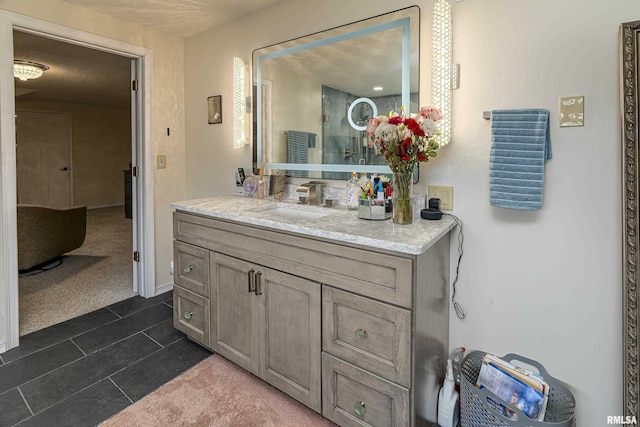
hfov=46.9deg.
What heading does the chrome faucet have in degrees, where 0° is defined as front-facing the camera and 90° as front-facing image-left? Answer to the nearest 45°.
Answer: approximately 45°

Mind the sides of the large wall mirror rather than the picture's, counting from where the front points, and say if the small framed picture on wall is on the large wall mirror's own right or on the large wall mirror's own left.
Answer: on the large wall mirror's own right

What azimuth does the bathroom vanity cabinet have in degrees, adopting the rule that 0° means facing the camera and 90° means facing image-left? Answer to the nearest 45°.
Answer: approximately 45°

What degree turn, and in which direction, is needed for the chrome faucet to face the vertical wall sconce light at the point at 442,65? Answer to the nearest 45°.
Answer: approximately 90° to its left
